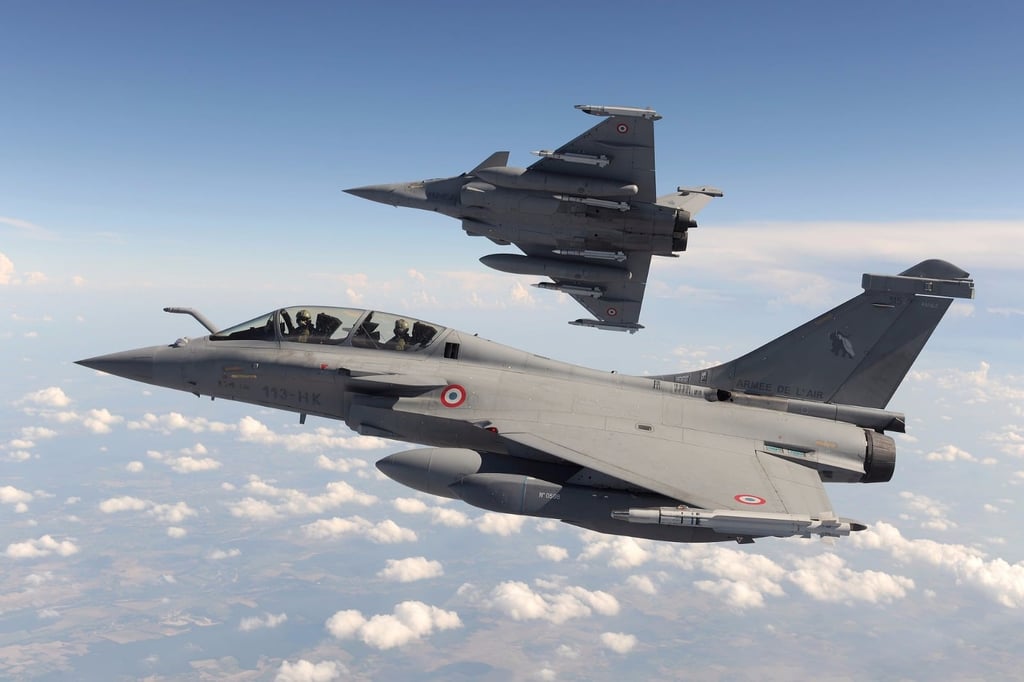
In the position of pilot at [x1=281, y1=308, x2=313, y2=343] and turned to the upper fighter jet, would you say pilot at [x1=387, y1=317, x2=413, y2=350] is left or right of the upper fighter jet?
right

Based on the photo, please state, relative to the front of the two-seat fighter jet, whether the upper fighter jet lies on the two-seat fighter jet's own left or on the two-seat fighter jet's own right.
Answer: on the two-seat fighter jet's own right

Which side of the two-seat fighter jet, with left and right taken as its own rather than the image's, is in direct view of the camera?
left
